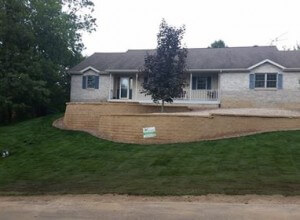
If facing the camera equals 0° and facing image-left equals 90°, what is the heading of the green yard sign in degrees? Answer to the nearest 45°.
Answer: approximately 0°

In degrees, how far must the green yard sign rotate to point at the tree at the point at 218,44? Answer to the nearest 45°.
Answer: approximately 180°

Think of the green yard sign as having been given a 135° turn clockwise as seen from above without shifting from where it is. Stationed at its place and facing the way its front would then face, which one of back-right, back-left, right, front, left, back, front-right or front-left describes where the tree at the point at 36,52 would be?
front

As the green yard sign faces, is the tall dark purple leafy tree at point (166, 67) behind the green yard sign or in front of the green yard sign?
behind
